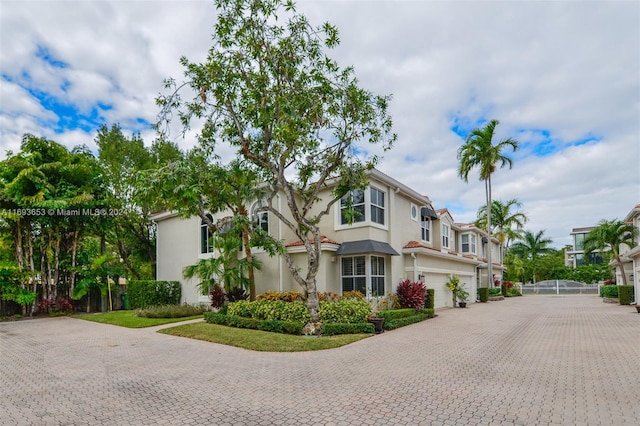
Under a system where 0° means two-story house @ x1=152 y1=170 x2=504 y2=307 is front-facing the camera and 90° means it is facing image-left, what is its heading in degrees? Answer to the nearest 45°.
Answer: approximately 315°

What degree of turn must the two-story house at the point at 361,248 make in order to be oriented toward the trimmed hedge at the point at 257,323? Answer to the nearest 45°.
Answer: approximately 90° to its right

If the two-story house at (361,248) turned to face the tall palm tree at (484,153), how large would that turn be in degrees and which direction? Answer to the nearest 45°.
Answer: approximately 90° to its left

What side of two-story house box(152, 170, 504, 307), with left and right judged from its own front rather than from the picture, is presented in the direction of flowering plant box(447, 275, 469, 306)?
left

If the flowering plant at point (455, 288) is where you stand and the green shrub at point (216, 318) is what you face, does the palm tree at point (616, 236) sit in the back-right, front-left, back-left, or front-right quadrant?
back-left

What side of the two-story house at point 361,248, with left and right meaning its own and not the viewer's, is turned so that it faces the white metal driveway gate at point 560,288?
left
